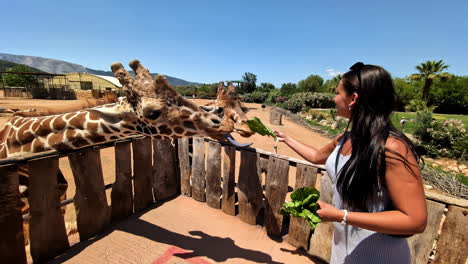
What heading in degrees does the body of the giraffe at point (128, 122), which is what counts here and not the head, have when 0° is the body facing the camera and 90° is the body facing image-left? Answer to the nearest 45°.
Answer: approximately 270°

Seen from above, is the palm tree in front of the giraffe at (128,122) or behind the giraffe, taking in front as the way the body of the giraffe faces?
in front

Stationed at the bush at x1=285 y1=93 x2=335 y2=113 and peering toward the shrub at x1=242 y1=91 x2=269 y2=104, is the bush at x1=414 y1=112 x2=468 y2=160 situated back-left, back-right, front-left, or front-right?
back-left

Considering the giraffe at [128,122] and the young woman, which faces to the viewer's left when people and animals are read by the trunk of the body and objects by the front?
the young woman

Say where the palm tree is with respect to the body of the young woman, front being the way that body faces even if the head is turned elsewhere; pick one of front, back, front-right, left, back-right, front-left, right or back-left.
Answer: right

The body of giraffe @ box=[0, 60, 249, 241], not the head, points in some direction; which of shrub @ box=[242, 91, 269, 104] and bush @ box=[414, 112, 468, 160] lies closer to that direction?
the bush

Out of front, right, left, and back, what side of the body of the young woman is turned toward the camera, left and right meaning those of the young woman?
left

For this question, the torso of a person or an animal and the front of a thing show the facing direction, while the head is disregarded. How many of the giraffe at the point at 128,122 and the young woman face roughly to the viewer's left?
1

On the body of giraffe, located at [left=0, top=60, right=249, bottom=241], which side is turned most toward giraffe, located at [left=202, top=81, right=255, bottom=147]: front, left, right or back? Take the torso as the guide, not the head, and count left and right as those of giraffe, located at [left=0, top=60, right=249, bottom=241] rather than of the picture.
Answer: front

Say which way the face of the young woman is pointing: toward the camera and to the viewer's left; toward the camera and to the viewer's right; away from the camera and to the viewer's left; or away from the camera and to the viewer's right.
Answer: away from the camera and to the viewer's left
